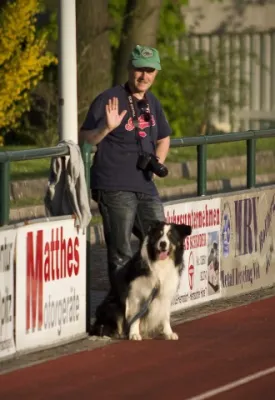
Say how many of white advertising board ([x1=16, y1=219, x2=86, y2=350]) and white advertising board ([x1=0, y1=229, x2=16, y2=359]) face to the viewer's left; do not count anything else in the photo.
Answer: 0

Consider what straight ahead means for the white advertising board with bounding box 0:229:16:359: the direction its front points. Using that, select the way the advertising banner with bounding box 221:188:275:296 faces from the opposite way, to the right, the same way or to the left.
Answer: the same way

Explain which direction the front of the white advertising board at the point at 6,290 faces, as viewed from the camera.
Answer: facing the viewer and to the right of the viewer

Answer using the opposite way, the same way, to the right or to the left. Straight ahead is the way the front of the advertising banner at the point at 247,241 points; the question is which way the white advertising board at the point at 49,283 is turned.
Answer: the same way

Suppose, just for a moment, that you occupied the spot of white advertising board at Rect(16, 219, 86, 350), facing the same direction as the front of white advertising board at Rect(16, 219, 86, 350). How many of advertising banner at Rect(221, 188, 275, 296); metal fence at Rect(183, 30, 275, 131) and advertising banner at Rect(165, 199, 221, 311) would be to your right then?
0

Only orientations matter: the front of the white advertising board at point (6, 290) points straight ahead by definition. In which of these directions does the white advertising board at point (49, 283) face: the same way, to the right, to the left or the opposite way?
the same way

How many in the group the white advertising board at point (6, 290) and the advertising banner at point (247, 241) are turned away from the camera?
0

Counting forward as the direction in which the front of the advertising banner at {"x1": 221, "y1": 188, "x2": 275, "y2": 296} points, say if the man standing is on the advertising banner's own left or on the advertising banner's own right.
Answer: on the advertising banner's own right

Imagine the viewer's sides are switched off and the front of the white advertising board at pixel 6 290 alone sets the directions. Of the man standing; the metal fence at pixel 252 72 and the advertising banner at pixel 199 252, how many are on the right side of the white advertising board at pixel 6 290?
0

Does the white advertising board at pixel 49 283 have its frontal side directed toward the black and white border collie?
no

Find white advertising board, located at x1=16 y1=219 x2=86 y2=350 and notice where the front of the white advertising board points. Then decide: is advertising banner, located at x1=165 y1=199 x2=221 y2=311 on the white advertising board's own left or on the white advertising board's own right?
on the white advertising board's own left

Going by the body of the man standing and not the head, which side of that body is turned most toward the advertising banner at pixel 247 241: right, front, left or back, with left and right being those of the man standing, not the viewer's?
left

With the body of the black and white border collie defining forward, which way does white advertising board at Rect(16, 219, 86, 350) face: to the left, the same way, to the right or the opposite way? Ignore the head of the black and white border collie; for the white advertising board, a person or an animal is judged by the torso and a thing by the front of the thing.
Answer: the same way

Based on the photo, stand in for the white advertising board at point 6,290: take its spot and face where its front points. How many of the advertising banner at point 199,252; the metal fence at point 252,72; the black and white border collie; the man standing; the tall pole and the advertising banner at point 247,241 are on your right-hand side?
0

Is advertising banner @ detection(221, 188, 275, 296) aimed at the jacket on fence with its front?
no

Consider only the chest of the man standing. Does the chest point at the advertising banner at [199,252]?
no
